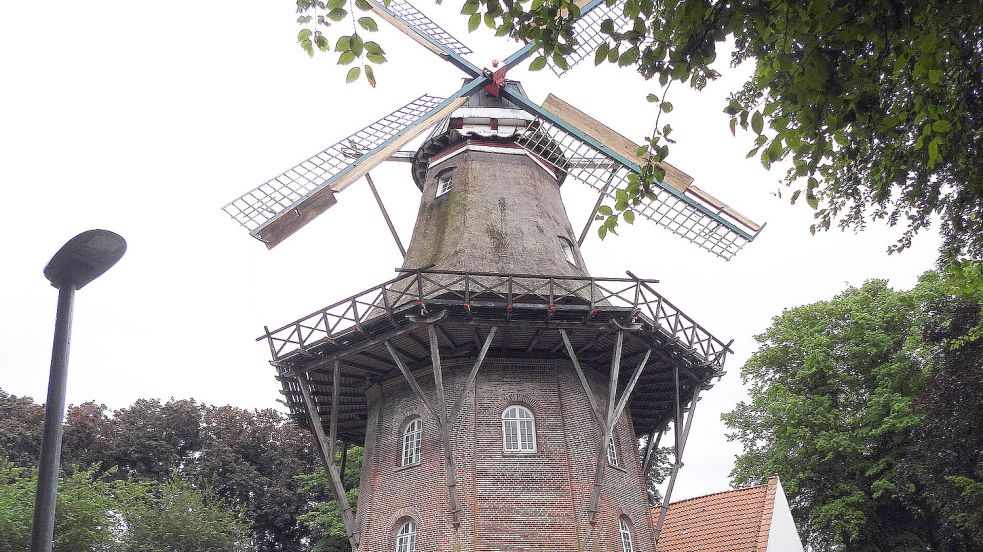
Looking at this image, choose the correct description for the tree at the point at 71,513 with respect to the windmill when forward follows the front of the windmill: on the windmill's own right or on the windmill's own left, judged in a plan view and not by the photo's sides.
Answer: on the windmill's own right

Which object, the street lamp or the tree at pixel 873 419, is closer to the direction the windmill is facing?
the street lamp

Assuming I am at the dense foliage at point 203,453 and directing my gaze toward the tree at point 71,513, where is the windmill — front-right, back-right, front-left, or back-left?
front-left

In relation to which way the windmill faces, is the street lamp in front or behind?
in front

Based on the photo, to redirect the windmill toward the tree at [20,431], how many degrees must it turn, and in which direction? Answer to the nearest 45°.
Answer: approximately 135° to its right

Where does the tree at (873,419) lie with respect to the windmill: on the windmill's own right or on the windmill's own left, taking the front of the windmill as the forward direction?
on the windmill's own left

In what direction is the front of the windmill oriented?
toward the camera
